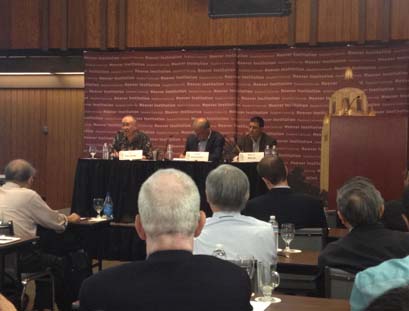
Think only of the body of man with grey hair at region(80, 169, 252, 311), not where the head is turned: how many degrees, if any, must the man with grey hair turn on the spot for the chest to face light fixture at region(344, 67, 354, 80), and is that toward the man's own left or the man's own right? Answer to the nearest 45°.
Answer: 0° — they already face it

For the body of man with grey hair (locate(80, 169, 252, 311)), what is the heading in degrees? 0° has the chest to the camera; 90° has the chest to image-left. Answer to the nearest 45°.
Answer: approximately 180°

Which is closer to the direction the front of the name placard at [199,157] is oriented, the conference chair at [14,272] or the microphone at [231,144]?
the conference chair

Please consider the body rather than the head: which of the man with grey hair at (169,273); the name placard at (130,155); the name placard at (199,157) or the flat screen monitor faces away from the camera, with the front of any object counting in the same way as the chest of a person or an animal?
the man with grey hair

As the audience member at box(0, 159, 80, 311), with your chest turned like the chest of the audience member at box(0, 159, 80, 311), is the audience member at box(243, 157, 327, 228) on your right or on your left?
on your right

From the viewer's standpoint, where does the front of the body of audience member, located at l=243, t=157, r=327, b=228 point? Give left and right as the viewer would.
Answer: facing away from the viewer

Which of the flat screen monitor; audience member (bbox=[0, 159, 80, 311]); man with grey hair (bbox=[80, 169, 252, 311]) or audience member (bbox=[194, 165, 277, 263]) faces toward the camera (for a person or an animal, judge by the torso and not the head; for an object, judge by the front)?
the flat screen monitor

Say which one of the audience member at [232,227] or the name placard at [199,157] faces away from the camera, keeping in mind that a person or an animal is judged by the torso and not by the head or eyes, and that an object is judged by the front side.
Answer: the audience member

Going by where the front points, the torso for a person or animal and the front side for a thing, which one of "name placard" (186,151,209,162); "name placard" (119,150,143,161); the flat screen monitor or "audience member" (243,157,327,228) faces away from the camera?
the audience member

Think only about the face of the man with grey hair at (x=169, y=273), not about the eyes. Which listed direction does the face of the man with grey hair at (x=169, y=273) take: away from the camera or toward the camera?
away from the camera

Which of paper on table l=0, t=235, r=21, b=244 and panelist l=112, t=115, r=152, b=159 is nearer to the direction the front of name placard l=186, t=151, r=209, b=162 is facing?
the paper on table

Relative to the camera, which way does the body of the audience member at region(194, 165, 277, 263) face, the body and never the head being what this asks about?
away from the camera
